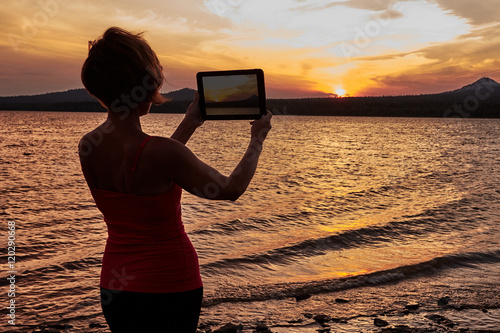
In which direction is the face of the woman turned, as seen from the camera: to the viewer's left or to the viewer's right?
to the viewer's right

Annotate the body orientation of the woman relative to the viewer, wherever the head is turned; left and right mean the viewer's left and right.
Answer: facing away from the viewer and to the right of the viewer
